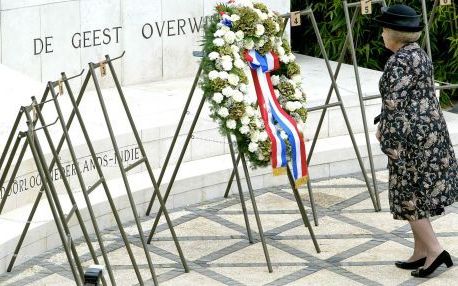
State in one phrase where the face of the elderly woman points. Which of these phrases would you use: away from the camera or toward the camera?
away from the camera

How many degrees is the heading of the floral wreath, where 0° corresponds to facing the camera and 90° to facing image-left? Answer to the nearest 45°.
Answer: approximately 315°
